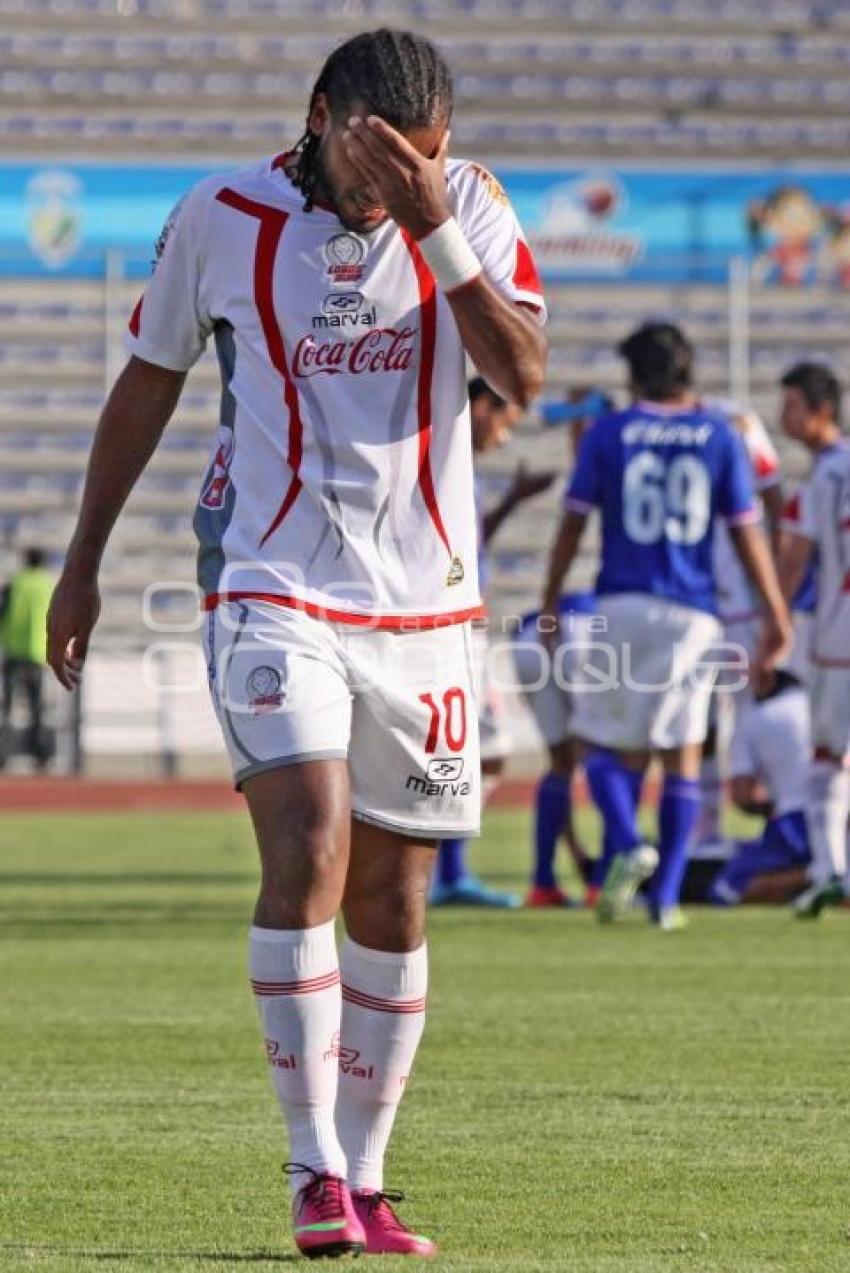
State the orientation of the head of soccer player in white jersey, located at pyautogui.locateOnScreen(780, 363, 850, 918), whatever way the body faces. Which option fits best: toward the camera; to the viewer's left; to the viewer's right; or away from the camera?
to the viewer's left

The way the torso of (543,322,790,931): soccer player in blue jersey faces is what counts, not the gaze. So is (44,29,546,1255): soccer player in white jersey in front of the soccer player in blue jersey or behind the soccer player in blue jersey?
behind

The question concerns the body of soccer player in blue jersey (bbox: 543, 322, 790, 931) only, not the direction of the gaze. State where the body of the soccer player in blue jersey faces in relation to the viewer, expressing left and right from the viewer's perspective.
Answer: facing away from the viewer

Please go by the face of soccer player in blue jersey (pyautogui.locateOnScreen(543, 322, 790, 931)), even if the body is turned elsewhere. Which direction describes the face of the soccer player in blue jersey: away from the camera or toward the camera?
away from the camera

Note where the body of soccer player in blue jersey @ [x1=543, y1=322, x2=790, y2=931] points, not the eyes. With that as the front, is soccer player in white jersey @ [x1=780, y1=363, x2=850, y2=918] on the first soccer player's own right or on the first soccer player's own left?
on the first soccer player's own right
